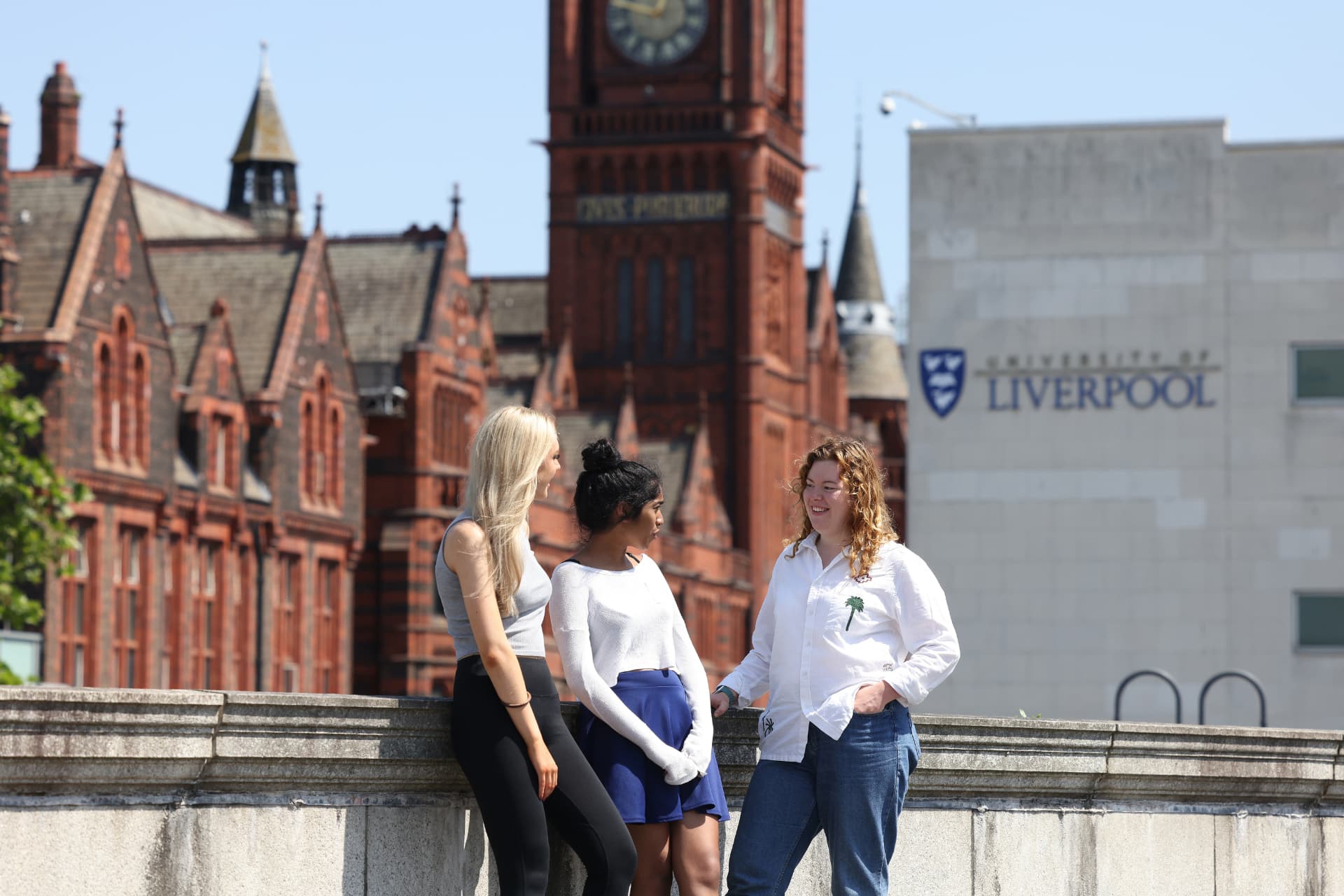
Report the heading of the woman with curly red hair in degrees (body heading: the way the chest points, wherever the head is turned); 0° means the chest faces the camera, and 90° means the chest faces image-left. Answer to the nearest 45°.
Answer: approximately 45°

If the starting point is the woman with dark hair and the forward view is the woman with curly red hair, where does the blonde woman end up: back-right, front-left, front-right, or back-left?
back-right

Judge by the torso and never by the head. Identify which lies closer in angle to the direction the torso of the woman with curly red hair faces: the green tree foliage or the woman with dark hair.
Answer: the woman with dark hair

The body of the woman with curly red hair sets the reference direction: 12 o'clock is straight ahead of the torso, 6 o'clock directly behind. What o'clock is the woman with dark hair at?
The woman with dark hair is roughly at 1 o'clock from the woman with curly red hair.

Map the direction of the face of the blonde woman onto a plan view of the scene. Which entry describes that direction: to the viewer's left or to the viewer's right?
to the viewer's right

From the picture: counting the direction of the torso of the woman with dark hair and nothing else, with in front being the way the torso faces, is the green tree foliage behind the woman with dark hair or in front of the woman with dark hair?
behind

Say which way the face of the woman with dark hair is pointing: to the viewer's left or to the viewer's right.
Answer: to the viewer's right

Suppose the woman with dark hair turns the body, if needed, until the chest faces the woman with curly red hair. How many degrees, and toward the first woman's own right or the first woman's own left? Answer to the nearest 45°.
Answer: approximately 45° to the first woman's own left

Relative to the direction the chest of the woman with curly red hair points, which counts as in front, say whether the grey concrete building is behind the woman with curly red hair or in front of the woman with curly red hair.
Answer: behind

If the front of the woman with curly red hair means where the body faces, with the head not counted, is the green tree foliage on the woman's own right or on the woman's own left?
on the woman's own right

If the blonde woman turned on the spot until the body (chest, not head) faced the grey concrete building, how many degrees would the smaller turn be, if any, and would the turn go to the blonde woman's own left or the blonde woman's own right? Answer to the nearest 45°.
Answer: approximately 90° to the blonde woman's own left

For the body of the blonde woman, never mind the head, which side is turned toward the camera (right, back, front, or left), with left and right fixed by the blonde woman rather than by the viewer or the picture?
right
